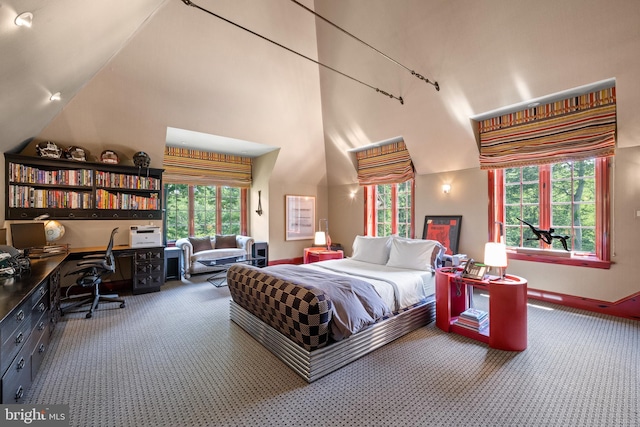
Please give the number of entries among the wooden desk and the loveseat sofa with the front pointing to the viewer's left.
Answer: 0

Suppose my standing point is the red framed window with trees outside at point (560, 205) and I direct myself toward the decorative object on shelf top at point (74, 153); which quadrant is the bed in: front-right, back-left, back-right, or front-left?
front-left

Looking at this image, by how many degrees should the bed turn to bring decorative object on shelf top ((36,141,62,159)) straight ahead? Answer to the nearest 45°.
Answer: approximately 45° to its right

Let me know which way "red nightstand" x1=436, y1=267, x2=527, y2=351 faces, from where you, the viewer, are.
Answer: facing the viewer and to the left of the viewer

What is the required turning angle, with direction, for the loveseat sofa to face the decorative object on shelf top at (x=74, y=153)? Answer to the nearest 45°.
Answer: approximately 90° to its right

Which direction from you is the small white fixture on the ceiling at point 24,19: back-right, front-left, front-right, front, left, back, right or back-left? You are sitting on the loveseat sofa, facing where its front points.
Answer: front-right

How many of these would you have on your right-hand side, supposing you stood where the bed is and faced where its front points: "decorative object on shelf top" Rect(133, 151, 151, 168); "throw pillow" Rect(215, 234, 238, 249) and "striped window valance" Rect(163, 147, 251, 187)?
3

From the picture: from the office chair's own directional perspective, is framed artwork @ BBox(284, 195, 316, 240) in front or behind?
behind

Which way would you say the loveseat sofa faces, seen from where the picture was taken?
facing the viewer and to the right of the viewer

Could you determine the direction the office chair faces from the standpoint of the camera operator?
facing to the left of the viewer

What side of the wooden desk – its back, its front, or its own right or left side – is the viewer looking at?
front
